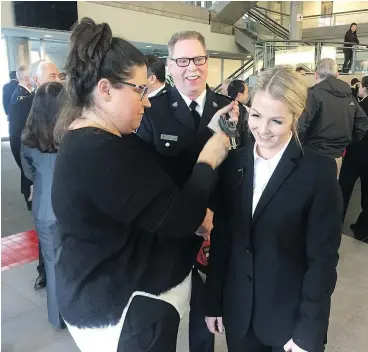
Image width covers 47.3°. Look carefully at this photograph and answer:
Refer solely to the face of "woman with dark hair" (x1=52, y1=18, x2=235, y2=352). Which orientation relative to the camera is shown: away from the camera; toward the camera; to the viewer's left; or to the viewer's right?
to the viewer's right

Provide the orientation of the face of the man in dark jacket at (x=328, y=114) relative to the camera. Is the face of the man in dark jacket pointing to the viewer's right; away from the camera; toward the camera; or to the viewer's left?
away from the camera

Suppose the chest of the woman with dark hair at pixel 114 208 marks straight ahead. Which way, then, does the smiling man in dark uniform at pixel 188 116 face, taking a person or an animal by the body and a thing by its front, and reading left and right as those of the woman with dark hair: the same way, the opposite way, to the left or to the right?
to the right

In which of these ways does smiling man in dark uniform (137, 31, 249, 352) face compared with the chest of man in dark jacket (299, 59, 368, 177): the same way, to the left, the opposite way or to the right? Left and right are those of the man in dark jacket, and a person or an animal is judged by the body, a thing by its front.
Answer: the opposite way

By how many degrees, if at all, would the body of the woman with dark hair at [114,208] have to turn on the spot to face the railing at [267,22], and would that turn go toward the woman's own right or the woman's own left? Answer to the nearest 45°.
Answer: approximately 90° to the woman's own left

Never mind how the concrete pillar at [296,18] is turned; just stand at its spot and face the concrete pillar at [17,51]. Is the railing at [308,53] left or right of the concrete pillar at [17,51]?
left

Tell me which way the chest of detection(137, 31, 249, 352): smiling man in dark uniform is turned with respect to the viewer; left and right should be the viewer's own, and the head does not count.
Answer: facing the viewer

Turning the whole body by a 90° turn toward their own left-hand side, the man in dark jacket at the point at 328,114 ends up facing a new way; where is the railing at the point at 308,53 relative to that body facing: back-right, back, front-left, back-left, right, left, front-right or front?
right

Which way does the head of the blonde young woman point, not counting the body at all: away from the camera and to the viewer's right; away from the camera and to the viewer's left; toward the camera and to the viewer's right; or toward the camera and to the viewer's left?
toward the camera and to the viewer's left

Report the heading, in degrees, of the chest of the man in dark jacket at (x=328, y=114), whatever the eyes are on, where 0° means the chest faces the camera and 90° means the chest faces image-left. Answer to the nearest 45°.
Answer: approximately 180°

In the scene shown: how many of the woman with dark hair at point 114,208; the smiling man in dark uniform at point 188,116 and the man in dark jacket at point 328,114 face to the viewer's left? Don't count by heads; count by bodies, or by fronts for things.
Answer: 0

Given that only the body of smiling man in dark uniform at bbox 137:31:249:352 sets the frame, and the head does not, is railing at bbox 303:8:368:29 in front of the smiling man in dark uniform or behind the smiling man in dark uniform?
behind

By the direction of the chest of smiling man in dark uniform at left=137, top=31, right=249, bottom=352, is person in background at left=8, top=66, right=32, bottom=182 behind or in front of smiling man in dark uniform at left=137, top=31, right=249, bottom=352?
behind

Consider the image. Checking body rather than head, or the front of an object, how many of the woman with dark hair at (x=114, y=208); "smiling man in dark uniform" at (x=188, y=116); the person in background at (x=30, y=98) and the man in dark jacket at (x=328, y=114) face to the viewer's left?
0
